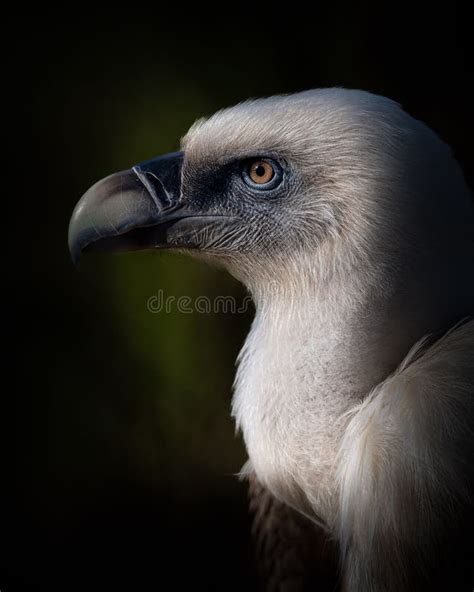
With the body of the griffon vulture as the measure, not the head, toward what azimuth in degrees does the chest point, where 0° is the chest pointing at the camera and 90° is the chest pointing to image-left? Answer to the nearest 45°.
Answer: approximately 90°
